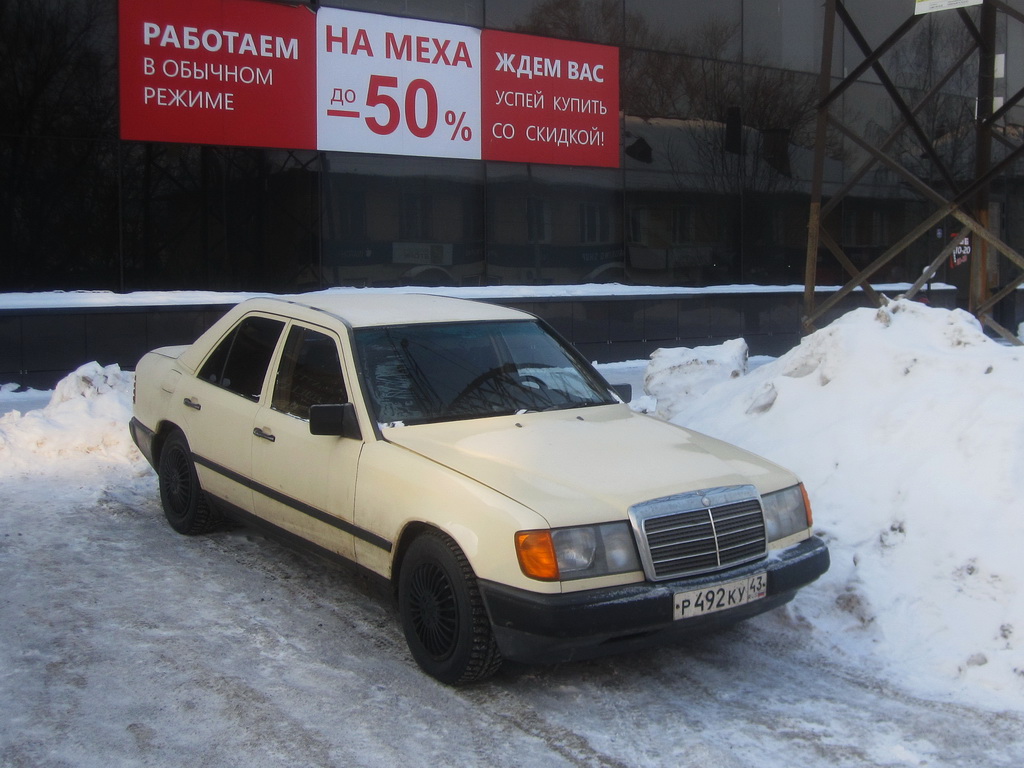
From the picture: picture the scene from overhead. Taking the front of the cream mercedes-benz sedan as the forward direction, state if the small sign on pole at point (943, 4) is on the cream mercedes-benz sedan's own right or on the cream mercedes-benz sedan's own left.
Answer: on the cream mercedes-benz sedan's own left

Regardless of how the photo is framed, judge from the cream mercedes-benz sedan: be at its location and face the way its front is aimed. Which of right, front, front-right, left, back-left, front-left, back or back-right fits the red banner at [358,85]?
back-left

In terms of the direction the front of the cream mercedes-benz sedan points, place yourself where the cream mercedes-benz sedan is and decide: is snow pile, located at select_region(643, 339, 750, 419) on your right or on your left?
on your left

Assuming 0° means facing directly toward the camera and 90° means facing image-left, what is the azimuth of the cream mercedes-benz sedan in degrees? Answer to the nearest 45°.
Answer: approximately 315°

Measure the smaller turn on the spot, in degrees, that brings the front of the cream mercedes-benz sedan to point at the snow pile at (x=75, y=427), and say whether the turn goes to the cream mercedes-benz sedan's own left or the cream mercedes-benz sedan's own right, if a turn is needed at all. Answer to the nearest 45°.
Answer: approximately 180°
